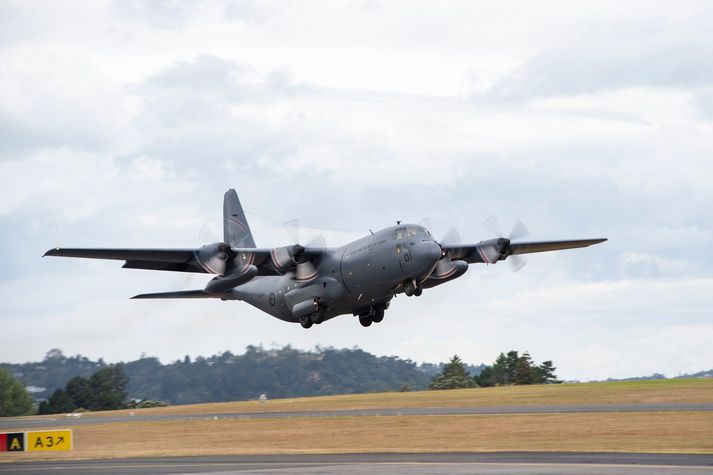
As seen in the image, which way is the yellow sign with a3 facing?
toward the camera
